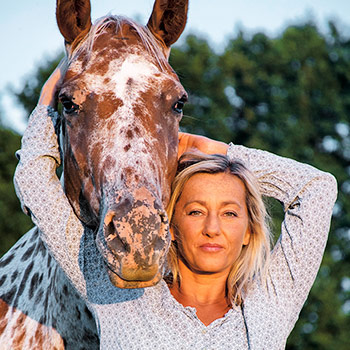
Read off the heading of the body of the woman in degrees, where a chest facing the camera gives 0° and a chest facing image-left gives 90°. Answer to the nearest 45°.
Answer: approximately 0°
